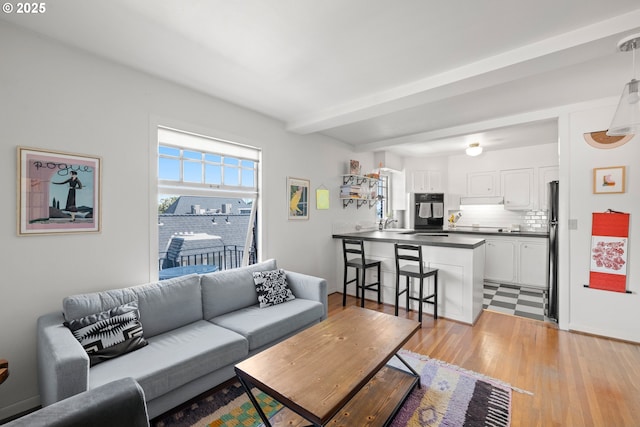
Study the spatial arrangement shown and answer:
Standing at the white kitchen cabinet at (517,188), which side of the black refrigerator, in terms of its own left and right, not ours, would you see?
right

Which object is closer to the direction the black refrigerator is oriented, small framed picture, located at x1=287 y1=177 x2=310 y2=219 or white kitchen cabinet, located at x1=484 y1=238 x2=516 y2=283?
the small framed picture

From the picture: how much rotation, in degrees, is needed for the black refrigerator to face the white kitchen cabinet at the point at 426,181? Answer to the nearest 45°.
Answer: approximately 45° to its right

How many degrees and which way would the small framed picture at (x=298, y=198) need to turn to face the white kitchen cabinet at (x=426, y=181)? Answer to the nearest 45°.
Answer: approximately 90° to its left

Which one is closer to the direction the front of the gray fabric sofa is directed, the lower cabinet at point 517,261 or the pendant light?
the pendant light

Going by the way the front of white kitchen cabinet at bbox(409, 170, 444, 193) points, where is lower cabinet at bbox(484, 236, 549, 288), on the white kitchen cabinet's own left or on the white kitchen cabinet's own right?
on the white kitchen cabinet's own left

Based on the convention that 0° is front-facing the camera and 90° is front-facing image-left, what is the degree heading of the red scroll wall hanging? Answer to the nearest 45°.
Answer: approximately 0°

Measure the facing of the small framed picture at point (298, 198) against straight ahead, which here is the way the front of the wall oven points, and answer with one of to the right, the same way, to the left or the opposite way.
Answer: to the left

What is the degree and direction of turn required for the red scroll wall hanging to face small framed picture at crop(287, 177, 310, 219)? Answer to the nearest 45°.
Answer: approximately 45° to its right

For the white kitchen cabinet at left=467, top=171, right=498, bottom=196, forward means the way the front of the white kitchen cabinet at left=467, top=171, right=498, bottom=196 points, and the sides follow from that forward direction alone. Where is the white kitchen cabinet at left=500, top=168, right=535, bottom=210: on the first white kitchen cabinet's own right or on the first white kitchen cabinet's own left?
on the first white kitchen cabinet's own left
